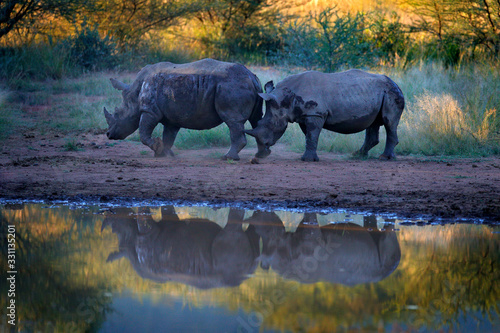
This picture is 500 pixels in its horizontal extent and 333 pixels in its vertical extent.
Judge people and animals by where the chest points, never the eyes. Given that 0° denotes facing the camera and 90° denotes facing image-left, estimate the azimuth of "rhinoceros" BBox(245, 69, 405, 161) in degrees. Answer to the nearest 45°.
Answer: approximately 90°

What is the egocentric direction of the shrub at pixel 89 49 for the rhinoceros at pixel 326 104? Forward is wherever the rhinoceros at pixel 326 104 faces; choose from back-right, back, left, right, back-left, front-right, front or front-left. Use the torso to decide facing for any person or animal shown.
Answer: front-right

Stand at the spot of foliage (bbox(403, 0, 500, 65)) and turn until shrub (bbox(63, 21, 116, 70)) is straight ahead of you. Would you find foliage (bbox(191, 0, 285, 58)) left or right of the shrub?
right

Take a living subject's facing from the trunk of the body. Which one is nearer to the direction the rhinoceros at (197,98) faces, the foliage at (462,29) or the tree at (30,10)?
the tree

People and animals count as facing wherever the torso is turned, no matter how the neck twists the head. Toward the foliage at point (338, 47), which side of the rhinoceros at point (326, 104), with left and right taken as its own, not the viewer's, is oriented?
right

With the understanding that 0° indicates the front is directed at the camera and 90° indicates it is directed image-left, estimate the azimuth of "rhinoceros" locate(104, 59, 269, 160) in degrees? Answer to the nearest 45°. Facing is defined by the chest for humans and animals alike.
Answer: approximately 90°

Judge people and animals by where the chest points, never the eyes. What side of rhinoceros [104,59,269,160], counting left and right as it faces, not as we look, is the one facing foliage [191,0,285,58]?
right

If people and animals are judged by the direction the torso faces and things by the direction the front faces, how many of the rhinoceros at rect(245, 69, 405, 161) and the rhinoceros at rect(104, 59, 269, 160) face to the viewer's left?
2
